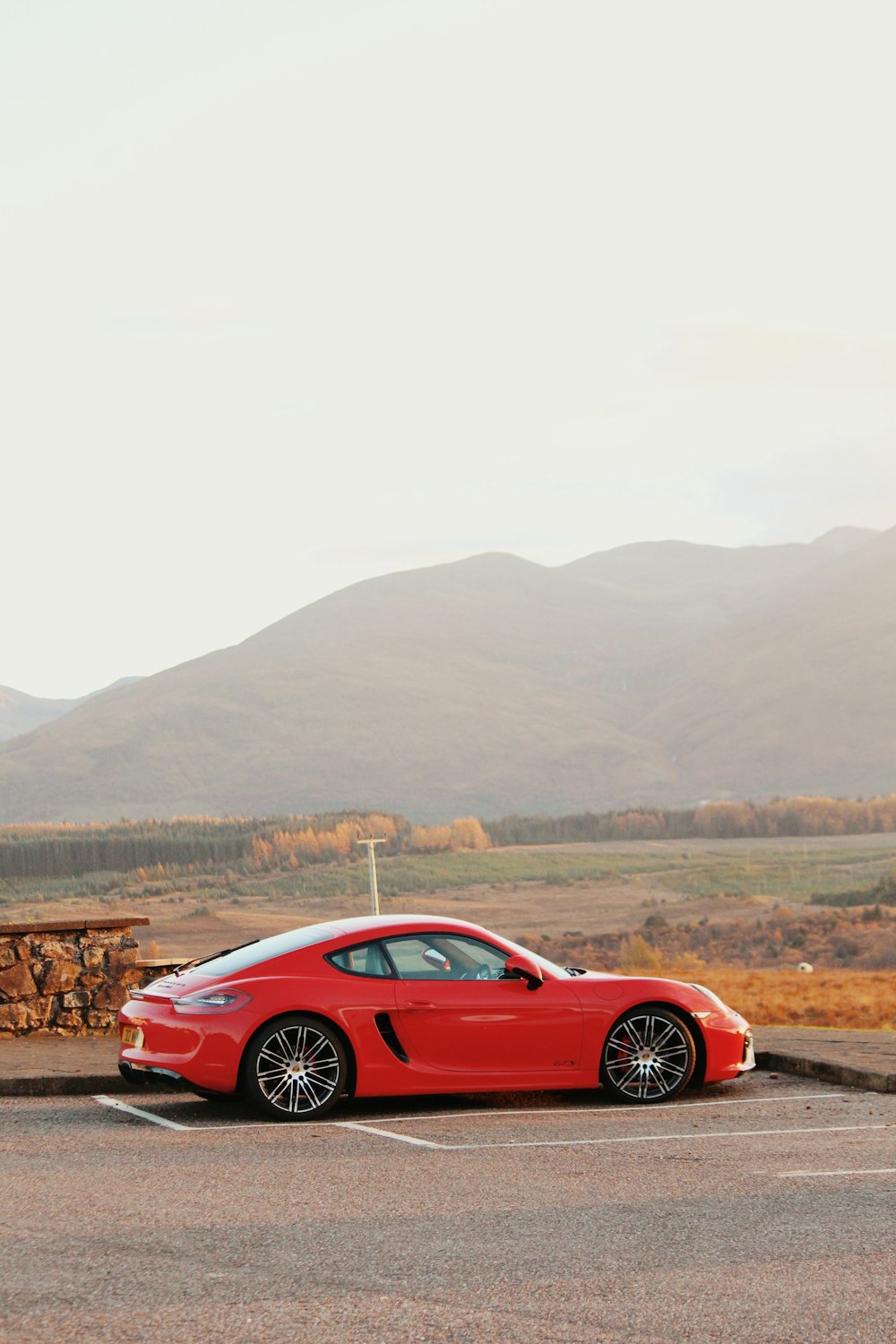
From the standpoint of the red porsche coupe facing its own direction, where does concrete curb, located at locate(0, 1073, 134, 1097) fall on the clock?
The concrete curb is roughly at 7 o'clock from the red porsche coupe.

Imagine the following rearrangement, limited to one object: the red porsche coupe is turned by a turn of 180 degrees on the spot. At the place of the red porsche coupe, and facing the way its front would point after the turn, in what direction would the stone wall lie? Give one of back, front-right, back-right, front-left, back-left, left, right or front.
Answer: front-right

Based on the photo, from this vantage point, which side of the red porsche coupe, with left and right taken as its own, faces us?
right
